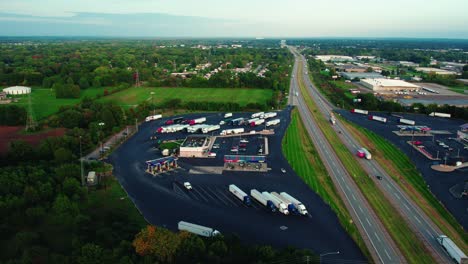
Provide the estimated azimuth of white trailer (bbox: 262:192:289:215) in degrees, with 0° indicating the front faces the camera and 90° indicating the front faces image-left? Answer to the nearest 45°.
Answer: approximately 315°

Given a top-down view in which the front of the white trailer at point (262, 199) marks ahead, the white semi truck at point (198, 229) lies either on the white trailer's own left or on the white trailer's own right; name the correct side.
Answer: on the white trailer's own right

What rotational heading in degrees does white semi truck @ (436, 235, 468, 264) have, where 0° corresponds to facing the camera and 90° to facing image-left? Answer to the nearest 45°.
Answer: approximately 135°

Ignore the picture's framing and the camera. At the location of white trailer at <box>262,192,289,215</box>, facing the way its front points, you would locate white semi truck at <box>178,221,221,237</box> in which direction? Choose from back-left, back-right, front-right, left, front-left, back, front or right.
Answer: right

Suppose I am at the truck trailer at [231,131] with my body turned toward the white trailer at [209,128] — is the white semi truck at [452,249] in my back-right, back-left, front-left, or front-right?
back-left

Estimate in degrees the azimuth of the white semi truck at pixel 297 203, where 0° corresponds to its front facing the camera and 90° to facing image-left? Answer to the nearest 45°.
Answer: approximately 315°

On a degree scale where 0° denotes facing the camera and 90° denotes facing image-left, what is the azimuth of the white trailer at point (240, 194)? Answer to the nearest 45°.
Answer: approximately 315°

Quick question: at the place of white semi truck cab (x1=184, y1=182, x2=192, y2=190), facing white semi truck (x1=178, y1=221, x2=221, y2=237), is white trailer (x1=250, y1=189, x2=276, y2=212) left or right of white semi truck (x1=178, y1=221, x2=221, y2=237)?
left
